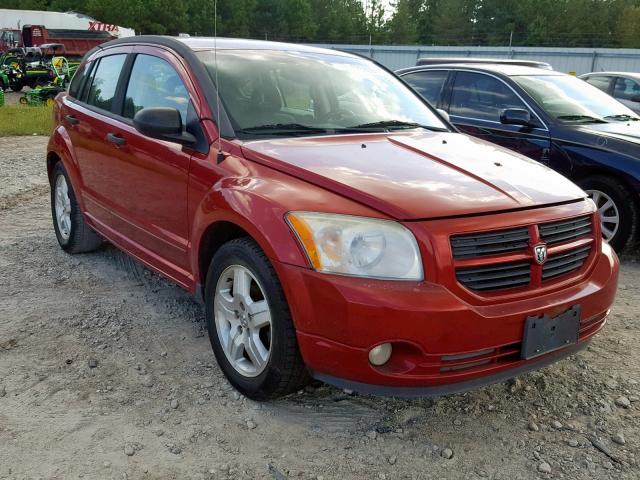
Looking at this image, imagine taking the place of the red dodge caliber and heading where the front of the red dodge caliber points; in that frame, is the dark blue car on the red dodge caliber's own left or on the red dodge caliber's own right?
on the red dodge caliber's own left

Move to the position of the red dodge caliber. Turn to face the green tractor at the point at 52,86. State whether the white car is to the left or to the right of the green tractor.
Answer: right

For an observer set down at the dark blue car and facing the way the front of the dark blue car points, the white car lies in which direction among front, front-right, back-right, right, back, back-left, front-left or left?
back-left

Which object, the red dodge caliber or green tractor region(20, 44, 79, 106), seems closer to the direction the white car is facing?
the red dodge caliber

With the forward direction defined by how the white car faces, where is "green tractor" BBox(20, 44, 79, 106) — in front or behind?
behind

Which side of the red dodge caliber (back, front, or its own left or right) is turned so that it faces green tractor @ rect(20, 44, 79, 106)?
back

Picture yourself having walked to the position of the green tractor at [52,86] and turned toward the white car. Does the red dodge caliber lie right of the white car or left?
right

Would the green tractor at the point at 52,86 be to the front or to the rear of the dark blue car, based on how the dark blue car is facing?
to the rear

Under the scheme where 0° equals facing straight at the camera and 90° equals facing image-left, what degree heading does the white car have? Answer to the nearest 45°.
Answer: approximately 315°
